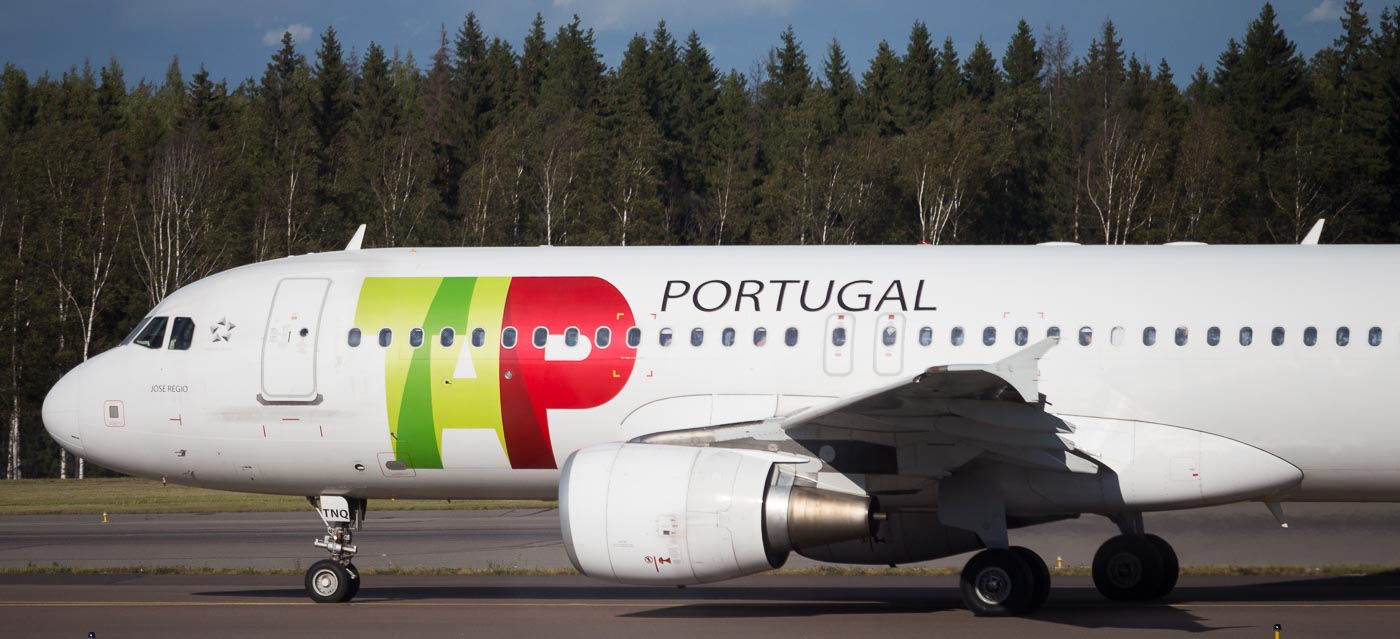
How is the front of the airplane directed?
to the viewer's left
